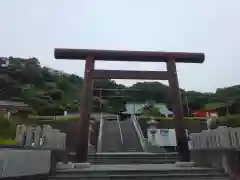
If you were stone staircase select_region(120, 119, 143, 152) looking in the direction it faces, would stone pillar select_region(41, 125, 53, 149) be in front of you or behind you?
in front

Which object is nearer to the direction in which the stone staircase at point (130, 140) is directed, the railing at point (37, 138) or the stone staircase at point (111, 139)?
the railing

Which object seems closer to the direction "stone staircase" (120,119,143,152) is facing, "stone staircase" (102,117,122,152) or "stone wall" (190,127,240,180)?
the stone wall

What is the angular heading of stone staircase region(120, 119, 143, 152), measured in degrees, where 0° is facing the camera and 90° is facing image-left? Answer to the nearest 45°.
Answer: approximately 0°

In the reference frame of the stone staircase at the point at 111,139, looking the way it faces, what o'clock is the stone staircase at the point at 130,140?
the stone staircase at the point at 130,140 is roughly at 9 o'clock from the stone staircase at the point at 111,139.

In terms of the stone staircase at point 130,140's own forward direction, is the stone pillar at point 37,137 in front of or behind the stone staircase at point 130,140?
in front

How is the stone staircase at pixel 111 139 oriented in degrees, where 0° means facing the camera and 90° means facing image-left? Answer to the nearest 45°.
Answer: approximately 0°

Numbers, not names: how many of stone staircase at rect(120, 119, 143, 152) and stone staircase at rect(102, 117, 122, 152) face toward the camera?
2

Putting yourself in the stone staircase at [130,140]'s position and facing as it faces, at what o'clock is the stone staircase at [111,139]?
the stone staircase at [111,139] is roughly at 3 o'clock from the stone staircase at [130,140].

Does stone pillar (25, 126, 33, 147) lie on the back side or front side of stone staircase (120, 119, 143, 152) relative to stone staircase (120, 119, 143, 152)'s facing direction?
on the front side
